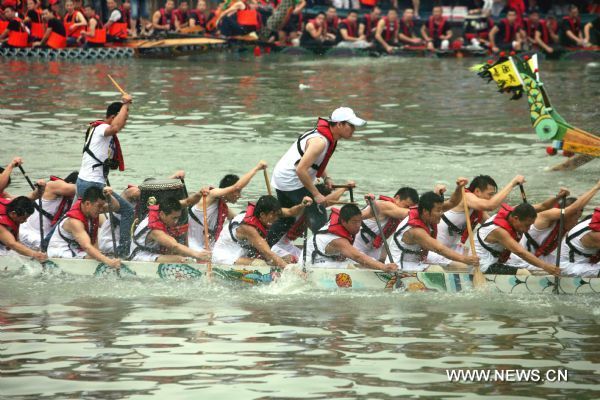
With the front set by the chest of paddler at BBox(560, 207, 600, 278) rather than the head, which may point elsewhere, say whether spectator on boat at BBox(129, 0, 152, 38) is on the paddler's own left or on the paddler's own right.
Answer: on the paddler's own left

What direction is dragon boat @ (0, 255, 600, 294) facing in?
to the viewer's right

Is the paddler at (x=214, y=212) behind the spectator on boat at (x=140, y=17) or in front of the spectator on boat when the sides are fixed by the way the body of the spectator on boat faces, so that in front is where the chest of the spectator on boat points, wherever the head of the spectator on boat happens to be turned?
in front

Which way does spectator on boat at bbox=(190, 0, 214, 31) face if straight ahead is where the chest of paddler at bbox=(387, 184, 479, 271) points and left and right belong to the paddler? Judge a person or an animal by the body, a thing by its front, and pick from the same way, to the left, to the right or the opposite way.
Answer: to the right

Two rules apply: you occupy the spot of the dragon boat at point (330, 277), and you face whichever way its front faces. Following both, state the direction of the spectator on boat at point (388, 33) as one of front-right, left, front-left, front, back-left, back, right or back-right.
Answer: left

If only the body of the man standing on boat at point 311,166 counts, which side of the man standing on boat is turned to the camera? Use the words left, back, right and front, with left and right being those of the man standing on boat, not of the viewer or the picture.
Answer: right

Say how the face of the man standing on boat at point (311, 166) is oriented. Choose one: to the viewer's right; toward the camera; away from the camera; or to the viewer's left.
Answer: to the viewer's right

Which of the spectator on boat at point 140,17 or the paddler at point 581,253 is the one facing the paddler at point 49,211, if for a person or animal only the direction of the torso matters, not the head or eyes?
the spectator on boat

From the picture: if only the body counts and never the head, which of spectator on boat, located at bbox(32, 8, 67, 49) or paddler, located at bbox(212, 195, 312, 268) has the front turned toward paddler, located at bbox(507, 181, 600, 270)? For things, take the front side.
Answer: paddler, located at bbox(212, 195, 312, 268)

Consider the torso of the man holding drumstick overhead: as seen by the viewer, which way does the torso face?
to the viewer's right

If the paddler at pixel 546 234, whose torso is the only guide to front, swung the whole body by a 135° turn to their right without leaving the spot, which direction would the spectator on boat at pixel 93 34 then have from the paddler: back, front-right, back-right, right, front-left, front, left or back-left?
right

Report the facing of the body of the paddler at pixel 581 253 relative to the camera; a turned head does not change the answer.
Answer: to the viewer's right

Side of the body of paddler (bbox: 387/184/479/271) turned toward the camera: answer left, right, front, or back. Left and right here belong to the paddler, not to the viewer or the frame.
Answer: right

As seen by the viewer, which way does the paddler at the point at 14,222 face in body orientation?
to the viewer's right

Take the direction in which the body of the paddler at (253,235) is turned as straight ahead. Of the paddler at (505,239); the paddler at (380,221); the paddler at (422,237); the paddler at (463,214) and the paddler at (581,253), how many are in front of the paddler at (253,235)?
5
